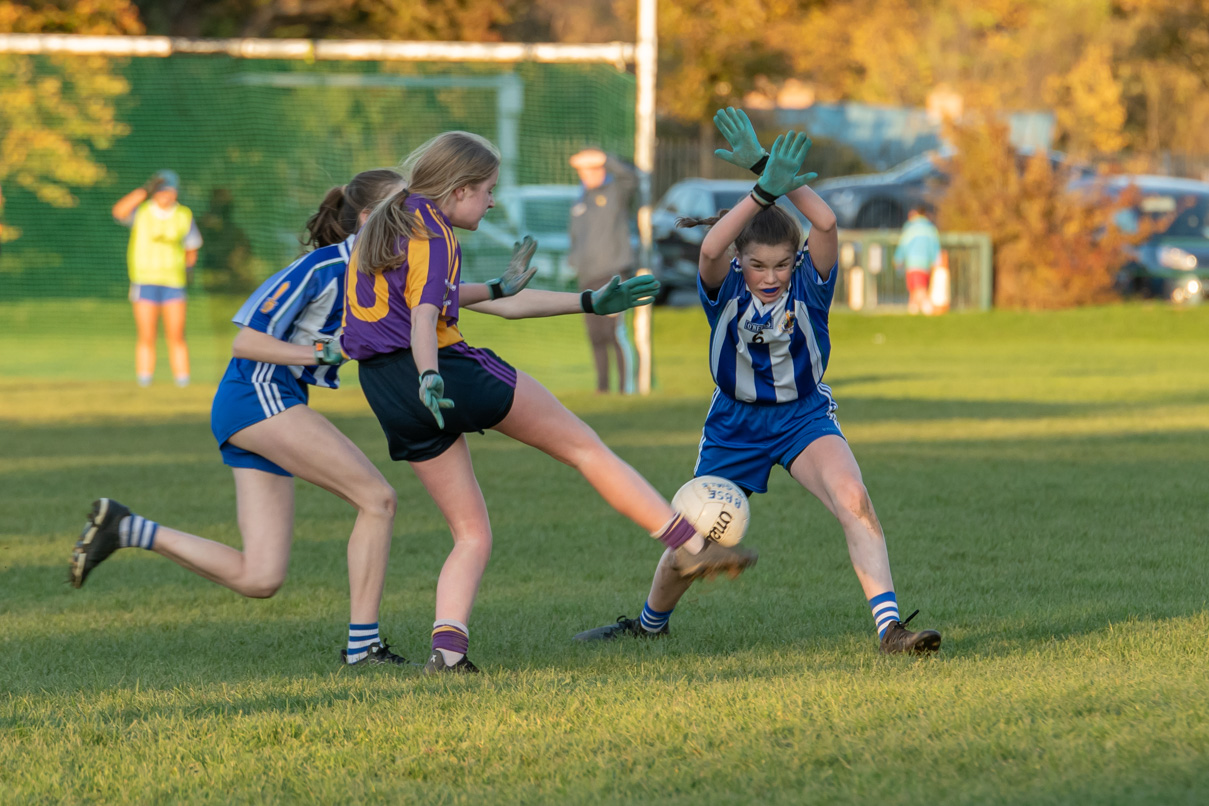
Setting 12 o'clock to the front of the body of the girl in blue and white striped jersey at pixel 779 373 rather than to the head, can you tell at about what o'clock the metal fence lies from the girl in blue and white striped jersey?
The metal fence is roughly at 6 o'clock from the girl in blue and white striped jersey.

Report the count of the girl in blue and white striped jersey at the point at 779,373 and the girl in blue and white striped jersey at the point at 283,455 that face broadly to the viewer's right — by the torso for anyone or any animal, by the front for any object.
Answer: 1

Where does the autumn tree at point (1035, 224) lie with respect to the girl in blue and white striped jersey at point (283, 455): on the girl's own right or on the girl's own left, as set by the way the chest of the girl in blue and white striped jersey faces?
on the girl's own left

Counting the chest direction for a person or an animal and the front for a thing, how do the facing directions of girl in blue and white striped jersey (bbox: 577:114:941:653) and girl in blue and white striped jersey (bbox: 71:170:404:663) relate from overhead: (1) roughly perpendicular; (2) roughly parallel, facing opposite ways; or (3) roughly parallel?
roughly perpendicular

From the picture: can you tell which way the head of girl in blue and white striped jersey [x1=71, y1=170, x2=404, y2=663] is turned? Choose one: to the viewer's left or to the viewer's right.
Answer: to the viewer's right

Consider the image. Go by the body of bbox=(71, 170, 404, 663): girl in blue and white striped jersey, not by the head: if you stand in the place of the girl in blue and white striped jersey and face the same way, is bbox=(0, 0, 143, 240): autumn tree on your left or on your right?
on your left

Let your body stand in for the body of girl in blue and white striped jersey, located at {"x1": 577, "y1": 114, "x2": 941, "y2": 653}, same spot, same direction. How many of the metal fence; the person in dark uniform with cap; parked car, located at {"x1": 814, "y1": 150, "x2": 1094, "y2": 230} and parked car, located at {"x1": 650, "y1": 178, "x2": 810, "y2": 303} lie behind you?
4

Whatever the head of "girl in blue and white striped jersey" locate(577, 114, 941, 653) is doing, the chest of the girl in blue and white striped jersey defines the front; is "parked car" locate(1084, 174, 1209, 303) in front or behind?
behind

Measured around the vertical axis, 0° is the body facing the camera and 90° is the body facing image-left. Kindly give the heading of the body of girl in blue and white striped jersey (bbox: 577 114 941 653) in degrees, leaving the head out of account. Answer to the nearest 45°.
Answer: approximately 0°

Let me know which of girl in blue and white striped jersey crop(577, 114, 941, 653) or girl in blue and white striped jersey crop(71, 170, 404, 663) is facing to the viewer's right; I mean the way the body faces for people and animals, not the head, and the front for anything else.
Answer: girl in blue and white striped jersey crop(71, 170, 404, 663)

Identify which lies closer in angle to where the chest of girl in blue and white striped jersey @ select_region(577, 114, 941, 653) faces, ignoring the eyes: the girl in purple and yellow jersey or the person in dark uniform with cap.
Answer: the girl in purple and yellow jersey

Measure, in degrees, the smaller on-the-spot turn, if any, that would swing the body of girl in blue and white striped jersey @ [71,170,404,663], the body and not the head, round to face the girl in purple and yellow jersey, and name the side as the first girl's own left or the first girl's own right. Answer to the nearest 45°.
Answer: approximately 45° to the first girl's own right

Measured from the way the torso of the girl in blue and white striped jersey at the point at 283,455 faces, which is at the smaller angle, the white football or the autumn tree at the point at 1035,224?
the white football

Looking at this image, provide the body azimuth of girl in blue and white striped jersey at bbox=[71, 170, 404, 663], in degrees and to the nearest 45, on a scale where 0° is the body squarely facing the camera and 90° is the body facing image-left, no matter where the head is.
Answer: approximately 270°
